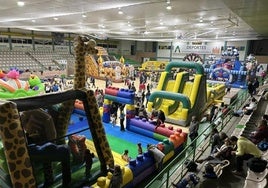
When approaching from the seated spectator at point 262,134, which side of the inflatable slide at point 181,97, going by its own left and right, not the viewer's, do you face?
left

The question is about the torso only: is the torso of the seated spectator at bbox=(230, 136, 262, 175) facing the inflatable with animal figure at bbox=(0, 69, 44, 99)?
yes

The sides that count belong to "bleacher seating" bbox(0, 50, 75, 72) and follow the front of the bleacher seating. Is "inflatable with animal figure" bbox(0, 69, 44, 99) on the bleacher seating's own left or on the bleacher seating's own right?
on the bleacher seating's own right

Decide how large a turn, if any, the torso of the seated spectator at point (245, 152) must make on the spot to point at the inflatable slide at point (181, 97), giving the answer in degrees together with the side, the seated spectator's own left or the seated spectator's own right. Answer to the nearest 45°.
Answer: approximately 45° to the seated spectator's own right

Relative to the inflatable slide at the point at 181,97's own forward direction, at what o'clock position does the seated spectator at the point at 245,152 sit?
The seated spectator is roughly at 10 o'clock from the inflatable slide.

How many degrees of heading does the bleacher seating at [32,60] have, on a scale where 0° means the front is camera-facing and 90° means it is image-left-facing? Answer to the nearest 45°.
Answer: approximately 315°

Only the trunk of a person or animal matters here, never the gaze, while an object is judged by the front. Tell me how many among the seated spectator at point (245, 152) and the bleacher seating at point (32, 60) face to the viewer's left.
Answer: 1

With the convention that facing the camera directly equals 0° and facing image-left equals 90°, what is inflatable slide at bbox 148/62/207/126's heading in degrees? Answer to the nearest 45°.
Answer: approximately 45°

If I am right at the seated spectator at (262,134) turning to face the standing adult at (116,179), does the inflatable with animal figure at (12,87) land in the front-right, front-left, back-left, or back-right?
front-right

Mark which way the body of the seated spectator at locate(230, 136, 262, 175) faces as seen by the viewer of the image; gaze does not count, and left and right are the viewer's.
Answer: facing to the left of the viewer

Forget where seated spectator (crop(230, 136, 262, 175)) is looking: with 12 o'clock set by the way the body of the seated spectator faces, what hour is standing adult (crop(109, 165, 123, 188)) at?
The standing adult is roughly at 11 o'clock from the seated spectator.

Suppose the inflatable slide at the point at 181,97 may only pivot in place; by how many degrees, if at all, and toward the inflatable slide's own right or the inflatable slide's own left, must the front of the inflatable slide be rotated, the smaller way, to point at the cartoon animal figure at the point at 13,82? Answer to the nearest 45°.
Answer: approximately 45° to the inflatable slide's own right

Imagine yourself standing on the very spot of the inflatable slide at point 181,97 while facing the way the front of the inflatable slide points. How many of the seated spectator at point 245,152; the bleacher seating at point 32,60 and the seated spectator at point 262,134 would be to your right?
1

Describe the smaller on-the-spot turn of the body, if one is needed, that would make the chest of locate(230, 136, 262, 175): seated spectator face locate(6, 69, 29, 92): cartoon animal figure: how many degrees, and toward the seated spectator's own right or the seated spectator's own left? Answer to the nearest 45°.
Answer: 0° — they already face it

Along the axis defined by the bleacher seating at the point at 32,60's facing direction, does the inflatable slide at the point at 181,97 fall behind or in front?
in front

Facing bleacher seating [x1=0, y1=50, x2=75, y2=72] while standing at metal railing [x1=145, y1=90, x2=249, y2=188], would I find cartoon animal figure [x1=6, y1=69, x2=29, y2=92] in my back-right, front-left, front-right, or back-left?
front-left
